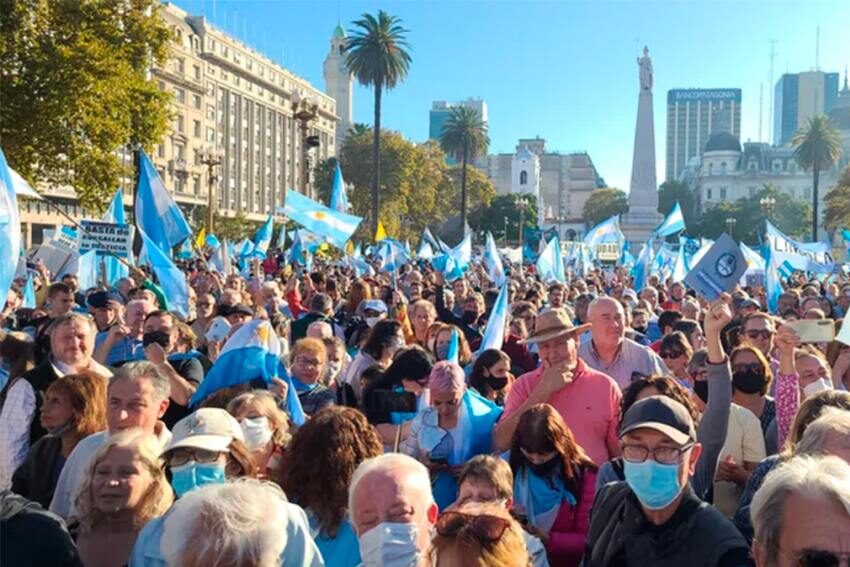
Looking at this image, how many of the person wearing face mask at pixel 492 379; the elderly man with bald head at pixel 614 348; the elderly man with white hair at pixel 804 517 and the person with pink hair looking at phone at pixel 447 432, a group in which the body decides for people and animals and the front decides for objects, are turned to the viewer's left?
0

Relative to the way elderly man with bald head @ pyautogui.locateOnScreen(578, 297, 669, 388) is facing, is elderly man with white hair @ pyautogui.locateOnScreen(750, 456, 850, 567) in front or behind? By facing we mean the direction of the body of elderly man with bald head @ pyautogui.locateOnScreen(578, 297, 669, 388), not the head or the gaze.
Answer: in front

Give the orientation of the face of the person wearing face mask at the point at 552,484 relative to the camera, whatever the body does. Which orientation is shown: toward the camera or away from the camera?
toward the camera

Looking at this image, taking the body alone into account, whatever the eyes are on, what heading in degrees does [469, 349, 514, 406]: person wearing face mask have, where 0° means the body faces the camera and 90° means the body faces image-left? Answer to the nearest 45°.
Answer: approximately 315°

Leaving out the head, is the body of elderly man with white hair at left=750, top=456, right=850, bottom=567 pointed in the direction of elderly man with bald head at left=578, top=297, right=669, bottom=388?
no

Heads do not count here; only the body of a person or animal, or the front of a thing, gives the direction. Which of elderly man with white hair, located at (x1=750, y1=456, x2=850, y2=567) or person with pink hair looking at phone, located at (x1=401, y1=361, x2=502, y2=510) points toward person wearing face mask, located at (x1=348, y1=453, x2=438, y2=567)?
person with pink hair looking at phone, located at (x1=401, y1=361, x2=502, y2=510)

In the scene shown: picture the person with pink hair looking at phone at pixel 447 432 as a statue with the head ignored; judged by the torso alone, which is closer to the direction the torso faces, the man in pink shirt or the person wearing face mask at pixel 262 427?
the person wearing face mask

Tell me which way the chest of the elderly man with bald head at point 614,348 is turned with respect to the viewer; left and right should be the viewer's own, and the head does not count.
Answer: facing the viewer and to the right of the viewer

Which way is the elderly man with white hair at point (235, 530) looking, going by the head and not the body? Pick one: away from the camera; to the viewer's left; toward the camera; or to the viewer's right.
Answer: away from the camera

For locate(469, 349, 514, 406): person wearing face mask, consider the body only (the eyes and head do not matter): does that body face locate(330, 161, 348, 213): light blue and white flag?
no

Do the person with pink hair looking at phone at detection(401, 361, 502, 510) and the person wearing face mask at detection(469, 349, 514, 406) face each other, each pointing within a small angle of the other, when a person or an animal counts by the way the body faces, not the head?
no

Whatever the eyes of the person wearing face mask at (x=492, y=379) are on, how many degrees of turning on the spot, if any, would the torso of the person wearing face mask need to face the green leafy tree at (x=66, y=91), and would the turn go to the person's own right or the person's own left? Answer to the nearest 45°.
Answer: approximately 180°

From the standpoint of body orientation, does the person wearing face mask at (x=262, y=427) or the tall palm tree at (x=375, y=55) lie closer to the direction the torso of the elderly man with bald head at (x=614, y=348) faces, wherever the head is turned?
the person wearing face mask

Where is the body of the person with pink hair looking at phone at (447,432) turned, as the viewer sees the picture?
toward the camera

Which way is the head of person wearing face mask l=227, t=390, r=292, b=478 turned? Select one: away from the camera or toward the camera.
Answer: toward the camera

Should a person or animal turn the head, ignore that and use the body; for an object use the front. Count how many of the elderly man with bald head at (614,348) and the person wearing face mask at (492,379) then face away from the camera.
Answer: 0
